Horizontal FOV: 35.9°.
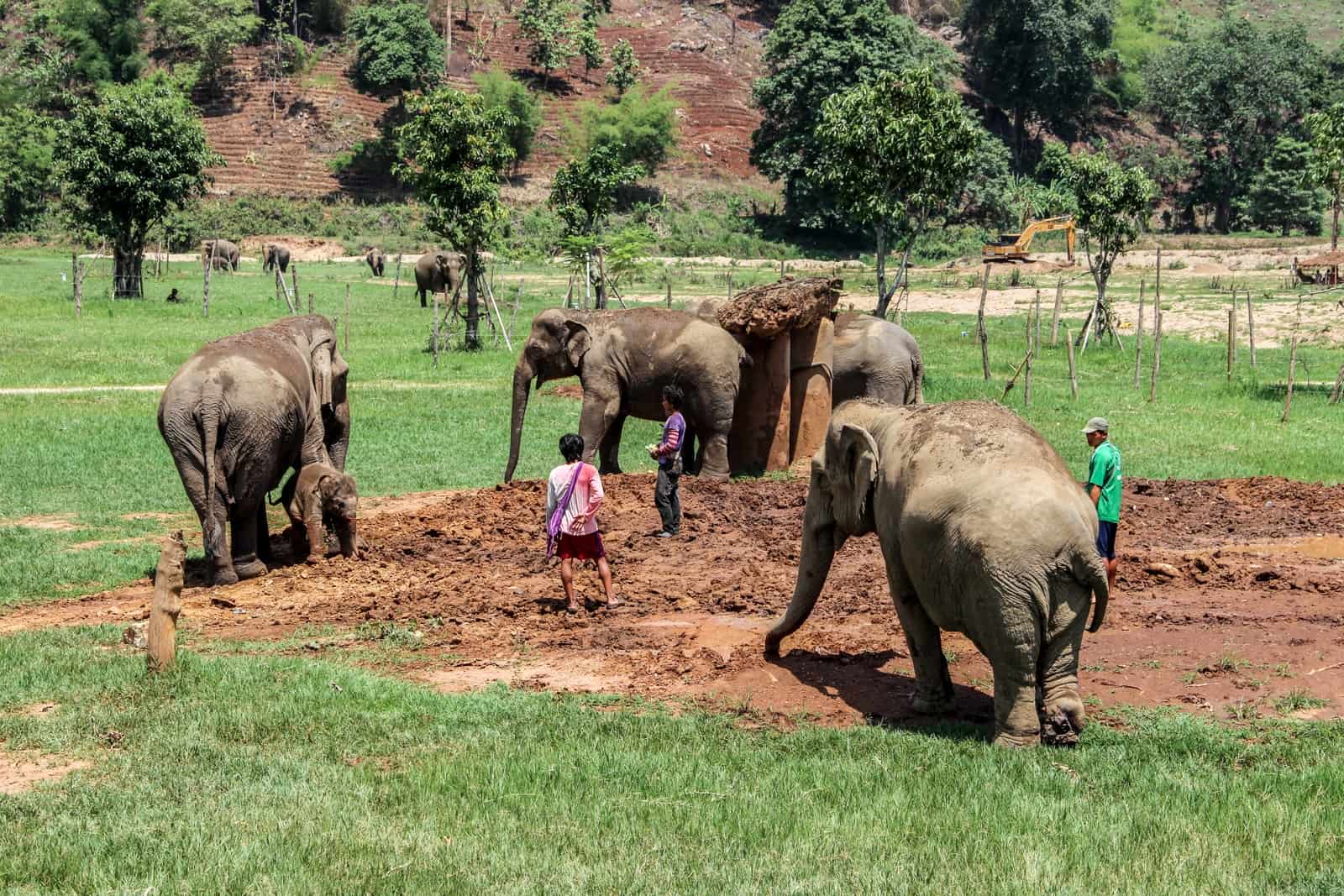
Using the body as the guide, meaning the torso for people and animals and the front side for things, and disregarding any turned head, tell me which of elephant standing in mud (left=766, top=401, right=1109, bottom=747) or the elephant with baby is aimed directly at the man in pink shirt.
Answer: the elephant standing in mud

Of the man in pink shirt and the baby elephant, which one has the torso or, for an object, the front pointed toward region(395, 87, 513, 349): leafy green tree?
the man in pink shirt

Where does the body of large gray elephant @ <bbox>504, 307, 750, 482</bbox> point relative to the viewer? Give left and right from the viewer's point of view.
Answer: facing to the left of the viewer

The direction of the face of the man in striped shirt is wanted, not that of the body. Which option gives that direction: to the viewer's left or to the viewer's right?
to the viewer's left

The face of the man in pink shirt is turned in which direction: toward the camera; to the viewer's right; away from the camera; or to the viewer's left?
away from the camera

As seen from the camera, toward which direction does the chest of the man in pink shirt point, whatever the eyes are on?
away from the camera

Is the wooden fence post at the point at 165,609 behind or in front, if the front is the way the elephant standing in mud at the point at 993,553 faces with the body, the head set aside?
in front

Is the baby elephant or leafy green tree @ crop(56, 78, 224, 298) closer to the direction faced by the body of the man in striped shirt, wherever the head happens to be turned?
the baby elephant

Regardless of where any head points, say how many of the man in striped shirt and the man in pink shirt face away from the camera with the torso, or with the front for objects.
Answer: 1

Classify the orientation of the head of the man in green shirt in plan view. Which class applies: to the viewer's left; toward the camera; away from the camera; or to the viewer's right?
to the viewer's left

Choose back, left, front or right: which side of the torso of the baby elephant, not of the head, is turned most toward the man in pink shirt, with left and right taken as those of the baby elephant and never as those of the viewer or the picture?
front

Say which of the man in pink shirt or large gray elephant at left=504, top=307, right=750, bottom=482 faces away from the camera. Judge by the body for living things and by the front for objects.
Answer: the man in pink shirt

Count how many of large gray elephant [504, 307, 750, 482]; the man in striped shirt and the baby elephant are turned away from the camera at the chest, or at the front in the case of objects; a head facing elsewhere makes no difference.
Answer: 0

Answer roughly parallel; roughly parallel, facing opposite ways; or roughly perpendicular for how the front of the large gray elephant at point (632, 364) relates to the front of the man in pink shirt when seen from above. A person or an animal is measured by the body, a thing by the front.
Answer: roughly perpendicular

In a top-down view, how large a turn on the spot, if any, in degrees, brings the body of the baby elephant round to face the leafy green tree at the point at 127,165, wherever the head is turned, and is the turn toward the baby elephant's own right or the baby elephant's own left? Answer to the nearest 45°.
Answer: approximately 135° to the baby elephant's own left

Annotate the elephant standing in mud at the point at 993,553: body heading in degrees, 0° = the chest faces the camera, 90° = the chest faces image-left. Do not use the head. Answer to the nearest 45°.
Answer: approximately 135°

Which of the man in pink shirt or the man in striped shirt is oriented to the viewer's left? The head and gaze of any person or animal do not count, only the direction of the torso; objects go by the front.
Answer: the man in striped shirt

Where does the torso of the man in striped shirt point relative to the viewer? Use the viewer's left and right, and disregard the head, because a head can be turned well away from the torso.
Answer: facing to the left of the viewer

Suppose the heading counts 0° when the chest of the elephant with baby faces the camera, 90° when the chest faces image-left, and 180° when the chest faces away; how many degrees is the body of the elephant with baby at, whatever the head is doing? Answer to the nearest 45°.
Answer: approximately 225°

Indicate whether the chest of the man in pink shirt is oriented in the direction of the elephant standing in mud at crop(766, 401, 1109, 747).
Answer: no

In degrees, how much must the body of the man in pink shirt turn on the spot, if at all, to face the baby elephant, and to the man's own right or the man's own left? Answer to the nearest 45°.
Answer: approximately 45° to the man's own left
